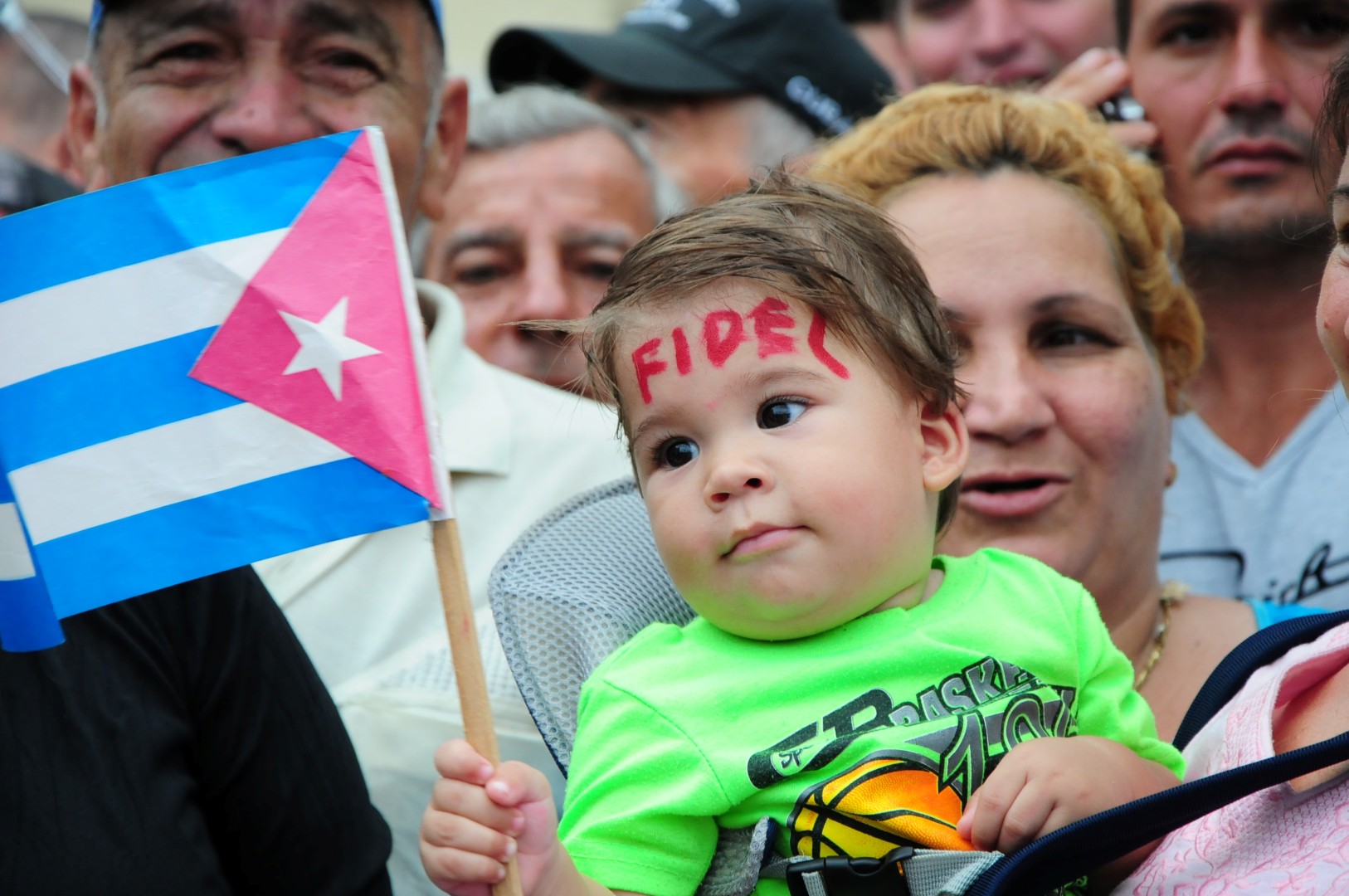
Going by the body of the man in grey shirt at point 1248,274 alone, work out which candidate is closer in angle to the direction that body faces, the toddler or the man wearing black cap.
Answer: the toddler

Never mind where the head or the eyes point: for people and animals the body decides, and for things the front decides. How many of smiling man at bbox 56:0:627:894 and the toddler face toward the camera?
2

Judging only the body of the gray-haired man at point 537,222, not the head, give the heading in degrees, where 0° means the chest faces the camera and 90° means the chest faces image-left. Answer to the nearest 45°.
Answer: approximately 0°

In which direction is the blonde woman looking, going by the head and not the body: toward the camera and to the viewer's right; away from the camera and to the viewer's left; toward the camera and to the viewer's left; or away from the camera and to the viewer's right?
toward the camera and to the viewer's left

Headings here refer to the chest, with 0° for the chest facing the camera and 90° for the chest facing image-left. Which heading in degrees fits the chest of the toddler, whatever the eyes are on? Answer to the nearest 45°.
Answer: approximately 0°

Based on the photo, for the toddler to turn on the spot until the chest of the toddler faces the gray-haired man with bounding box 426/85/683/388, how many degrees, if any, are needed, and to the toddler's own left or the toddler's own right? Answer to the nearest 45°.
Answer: approximately 180°

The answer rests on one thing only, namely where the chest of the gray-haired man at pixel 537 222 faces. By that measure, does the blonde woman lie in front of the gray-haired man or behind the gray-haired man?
in front

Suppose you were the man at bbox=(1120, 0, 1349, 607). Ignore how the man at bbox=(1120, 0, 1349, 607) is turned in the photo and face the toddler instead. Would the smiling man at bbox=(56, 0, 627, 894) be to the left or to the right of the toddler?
right

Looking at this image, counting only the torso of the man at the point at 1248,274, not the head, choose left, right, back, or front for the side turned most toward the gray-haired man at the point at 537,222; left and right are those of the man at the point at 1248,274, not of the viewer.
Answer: right

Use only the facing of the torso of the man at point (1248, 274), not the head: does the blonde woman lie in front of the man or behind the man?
in front
